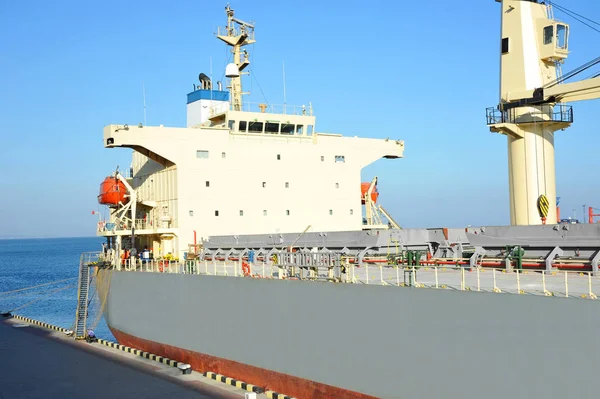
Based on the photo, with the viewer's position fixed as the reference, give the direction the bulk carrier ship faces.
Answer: facing the viewer and to the right of the viewer

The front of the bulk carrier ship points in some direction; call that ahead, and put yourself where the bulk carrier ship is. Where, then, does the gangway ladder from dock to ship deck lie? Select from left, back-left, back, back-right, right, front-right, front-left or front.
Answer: back
